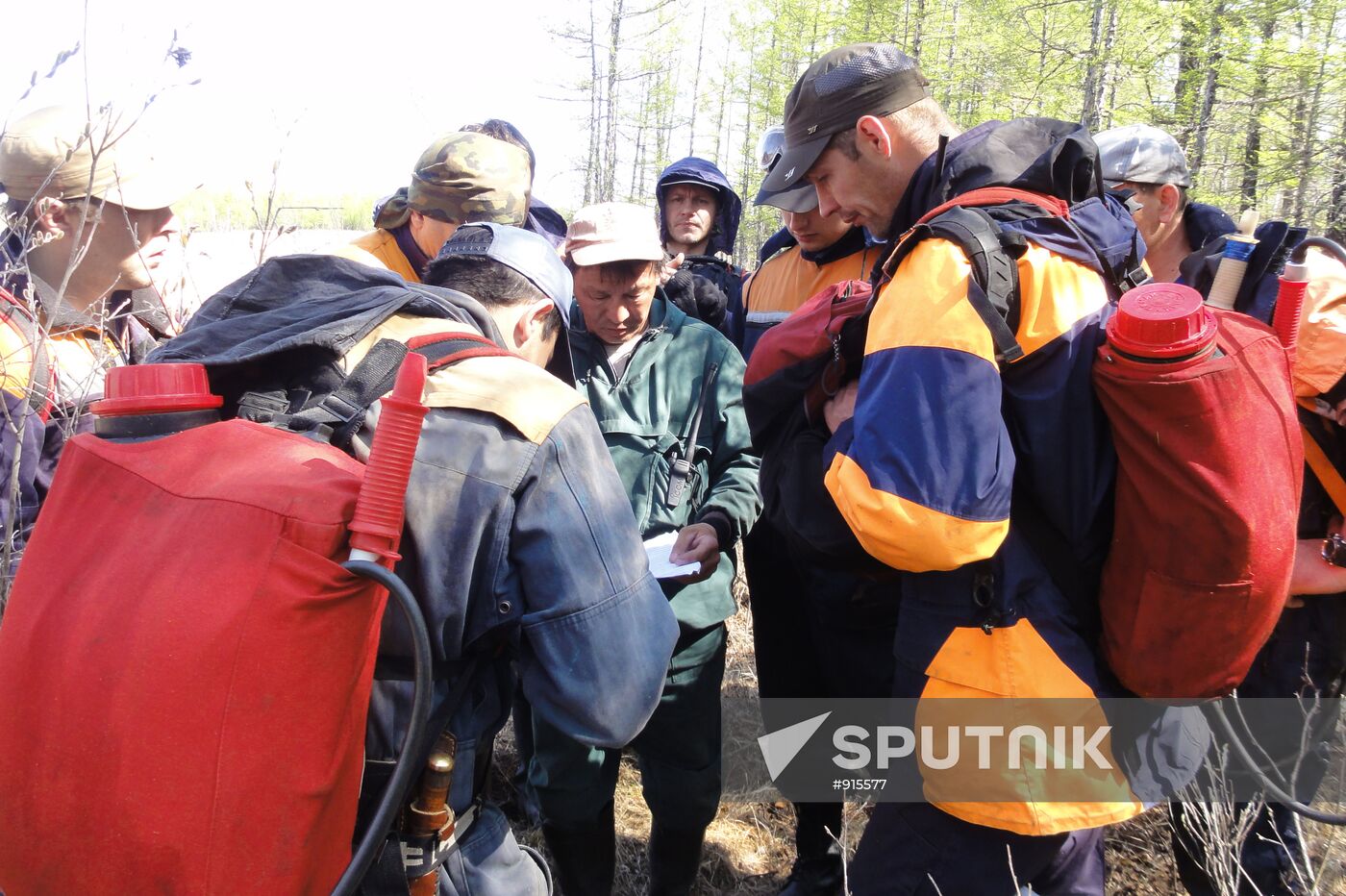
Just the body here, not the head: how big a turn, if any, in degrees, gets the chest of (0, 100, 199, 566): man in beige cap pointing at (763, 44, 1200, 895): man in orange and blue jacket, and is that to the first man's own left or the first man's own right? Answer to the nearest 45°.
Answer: approximately 45° to the first man's own right

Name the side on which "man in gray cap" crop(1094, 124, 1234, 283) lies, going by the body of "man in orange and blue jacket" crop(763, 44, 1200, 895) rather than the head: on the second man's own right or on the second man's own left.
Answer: on the second man's own right

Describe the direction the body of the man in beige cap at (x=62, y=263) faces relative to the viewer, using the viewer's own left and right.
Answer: facing to the right of the viewer

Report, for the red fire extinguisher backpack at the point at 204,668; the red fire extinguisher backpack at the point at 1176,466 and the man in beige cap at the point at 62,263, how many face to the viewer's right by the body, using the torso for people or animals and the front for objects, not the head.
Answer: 2

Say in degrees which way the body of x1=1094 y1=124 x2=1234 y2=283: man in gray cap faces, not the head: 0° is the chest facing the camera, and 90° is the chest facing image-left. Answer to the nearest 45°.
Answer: approximately 90°

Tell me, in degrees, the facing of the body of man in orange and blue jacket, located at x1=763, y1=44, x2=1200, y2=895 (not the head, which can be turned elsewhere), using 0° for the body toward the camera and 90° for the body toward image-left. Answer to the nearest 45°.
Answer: approximately 90°

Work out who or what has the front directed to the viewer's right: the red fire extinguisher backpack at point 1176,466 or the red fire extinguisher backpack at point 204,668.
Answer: the red fire extinguisher backpack at point 1176,466
